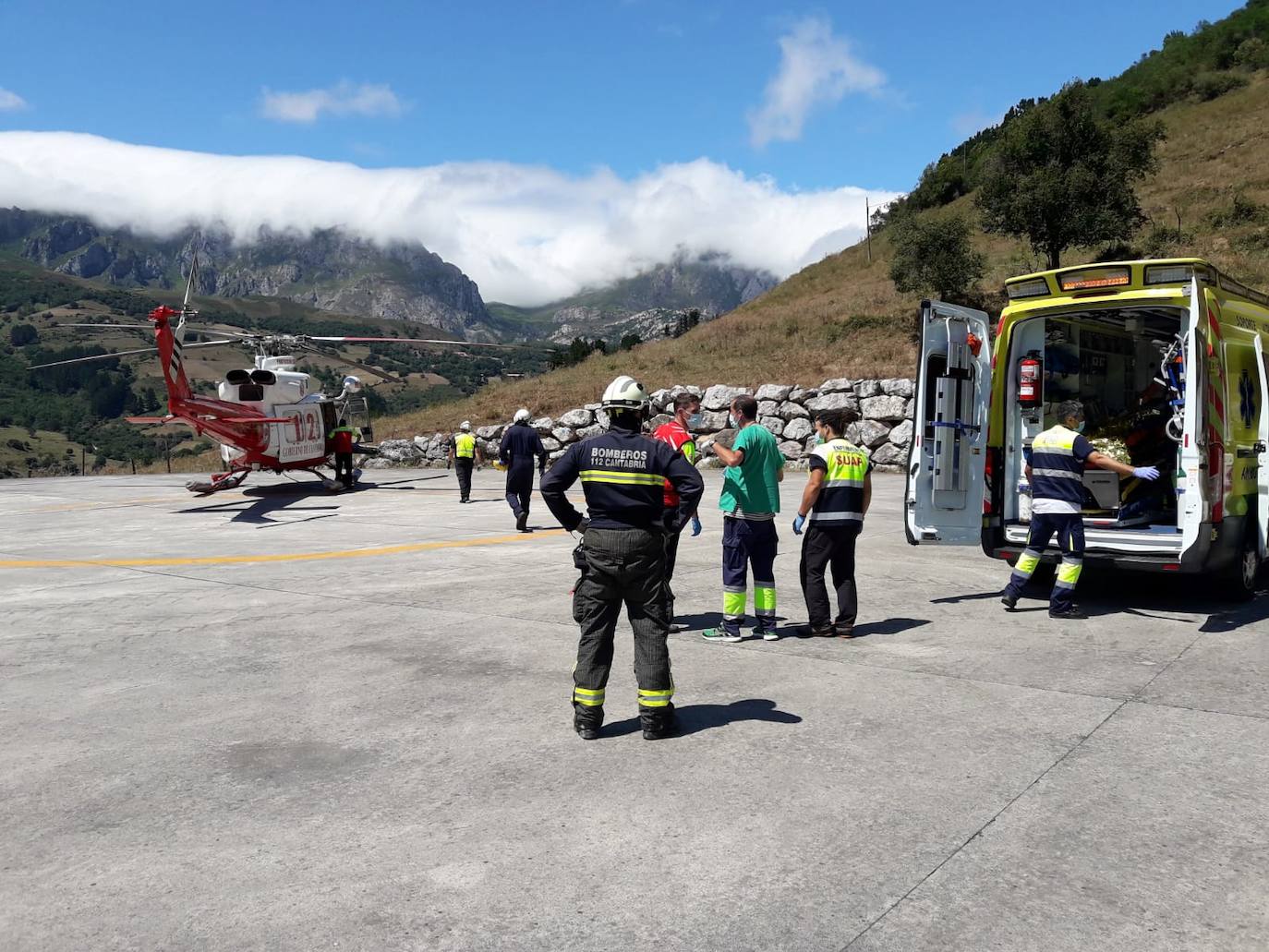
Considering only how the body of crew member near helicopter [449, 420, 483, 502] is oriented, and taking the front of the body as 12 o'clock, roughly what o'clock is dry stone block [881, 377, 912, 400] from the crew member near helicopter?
The dry stone block is roughly at 2 o'clock from the crew member near helicopter.

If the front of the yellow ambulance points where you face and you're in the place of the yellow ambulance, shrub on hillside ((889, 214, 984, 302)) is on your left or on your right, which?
on your left

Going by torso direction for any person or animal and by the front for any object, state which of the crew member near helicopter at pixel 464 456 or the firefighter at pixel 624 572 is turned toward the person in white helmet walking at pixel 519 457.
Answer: the firefighter

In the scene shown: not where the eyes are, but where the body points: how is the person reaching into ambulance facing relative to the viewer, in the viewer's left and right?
facing away from the viewer and to the right of the viewer

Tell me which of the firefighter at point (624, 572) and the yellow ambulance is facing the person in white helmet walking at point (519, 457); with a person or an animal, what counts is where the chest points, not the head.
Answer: the firefighter

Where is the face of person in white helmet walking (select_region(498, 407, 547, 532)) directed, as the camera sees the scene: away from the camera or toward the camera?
away from the camera

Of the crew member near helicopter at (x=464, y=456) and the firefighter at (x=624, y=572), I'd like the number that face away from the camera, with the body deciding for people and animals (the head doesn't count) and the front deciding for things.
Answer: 2

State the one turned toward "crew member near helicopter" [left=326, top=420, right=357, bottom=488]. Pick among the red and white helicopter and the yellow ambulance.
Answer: the red and white helicopter

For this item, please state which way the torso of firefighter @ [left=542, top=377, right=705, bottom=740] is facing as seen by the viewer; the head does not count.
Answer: away from the camera
